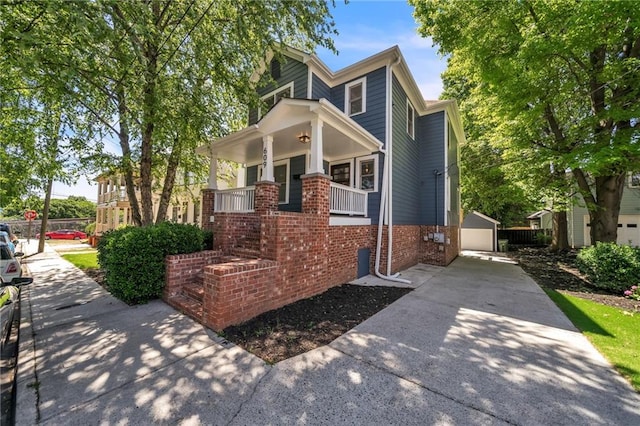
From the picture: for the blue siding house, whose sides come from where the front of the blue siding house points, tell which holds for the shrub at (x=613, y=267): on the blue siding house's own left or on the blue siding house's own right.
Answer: on the blue siding house's own left

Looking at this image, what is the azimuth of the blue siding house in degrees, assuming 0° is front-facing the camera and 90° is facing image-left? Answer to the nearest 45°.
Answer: approximately 45°

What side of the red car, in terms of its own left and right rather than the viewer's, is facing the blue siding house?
left

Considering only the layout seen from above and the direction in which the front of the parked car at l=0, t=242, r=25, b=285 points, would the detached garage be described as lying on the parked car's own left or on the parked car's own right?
on the parked car's own right

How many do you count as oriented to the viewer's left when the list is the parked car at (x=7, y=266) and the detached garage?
0

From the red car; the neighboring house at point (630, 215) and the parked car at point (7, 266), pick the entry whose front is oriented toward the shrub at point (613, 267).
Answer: the neighboring house

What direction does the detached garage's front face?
toward the camera

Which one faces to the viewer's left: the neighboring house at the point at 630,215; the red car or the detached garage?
the red car

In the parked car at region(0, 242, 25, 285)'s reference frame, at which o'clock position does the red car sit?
The red car is roughly at 12 o'clock from the parked car.

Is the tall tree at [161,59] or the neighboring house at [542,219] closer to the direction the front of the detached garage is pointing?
the tall tree

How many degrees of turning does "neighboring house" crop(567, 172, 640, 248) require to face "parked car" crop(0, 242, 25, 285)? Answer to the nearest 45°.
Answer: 0° — it already faces it

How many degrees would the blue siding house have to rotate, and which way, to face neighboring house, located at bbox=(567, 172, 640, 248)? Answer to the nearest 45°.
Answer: approximately 180°

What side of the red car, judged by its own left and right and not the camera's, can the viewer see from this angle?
left

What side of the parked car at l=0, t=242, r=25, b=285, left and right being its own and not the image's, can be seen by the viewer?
back

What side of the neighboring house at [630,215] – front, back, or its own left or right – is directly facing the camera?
front

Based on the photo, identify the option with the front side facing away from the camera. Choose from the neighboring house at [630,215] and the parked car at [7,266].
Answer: the parked car
